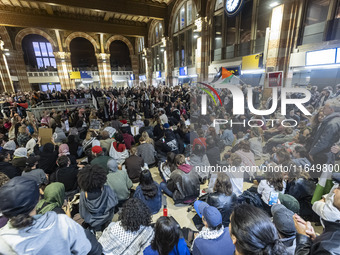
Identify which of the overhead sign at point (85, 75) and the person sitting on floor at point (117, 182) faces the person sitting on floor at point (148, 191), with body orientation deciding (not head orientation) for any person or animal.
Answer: the overhead sign

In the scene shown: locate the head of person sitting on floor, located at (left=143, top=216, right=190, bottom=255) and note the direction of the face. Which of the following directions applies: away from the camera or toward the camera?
away from the camera

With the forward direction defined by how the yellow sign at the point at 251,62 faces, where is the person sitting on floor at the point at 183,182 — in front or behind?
in front

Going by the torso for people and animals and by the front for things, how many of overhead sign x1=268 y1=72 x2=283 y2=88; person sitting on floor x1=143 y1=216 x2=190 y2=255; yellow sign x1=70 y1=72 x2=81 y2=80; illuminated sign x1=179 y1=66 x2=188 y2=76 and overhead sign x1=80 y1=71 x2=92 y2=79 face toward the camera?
4

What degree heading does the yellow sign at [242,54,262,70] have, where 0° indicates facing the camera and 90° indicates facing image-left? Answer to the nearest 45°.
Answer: approximately 45°

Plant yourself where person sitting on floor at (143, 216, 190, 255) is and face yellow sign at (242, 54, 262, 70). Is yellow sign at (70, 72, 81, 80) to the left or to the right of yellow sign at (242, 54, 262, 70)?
left

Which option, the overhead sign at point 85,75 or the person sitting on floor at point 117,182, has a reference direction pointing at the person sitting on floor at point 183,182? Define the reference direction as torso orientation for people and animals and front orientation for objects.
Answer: the overhead sign

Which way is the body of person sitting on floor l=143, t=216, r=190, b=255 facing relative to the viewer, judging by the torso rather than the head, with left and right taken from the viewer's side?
facing away from the viewer

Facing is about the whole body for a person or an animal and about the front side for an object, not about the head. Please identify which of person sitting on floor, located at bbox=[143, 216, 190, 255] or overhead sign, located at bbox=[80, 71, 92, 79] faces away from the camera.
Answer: the person sitting on floor

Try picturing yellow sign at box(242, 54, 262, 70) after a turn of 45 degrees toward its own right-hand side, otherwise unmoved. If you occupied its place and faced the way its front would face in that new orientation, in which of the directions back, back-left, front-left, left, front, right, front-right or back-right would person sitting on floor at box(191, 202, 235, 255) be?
left

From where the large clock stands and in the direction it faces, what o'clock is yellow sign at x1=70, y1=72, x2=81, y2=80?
The yellow sign is roughly at 2 o'clock from the large clock.
